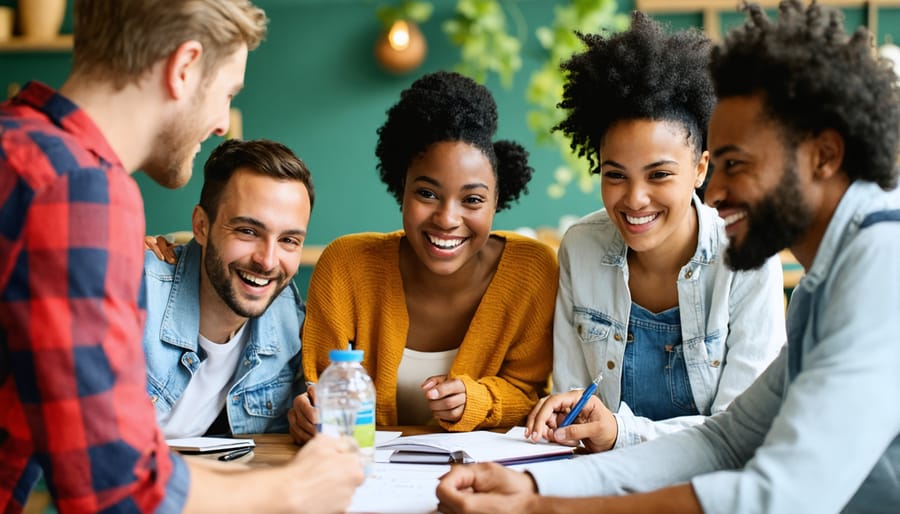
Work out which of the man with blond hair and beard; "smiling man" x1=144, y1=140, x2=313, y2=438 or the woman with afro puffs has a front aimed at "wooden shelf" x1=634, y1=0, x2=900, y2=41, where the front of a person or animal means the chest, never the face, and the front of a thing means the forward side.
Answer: the man with blond hair and beard

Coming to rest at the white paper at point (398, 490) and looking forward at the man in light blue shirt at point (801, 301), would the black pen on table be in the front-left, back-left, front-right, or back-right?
back-left

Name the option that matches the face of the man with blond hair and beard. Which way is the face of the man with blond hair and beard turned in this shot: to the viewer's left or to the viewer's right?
to the viewer's right

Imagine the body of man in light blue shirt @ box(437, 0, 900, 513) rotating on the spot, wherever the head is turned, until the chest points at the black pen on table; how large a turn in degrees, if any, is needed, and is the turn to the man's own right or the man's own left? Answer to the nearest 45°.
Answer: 0° — they already face it

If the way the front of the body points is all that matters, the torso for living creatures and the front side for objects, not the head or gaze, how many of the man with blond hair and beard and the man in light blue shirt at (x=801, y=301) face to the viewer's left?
1

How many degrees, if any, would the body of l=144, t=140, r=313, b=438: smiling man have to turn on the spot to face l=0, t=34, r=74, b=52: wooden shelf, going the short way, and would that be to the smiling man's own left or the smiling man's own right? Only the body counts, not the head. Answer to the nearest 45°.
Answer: approximately 180°

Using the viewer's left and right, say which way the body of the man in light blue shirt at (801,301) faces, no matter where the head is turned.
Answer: facing to the left of the viewer

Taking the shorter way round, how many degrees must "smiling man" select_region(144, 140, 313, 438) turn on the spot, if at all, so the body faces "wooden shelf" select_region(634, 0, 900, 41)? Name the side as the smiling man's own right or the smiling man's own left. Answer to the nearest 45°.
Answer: approximately 135° to the smiling man's own left

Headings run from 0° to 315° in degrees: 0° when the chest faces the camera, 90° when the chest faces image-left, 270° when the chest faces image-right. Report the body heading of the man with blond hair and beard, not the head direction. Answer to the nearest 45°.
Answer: approximately 225°

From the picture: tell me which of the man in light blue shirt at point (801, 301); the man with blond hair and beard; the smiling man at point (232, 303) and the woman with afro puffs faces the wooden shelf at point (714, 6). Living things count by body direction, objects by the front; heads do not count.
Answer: the man with blond hair and beard

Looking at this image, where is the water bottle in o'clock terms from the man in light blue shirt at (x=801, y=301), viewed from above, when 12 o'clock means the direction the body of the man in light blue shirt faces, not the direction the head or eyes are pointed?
The water bottle is roughly at 12 o'clock from the man in light blue shirt.

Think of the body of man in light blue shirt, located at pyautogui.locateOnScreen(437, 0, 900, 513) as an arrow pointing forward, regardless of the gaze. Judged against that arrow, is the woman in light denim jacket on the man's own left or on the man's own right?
on the man's own right
